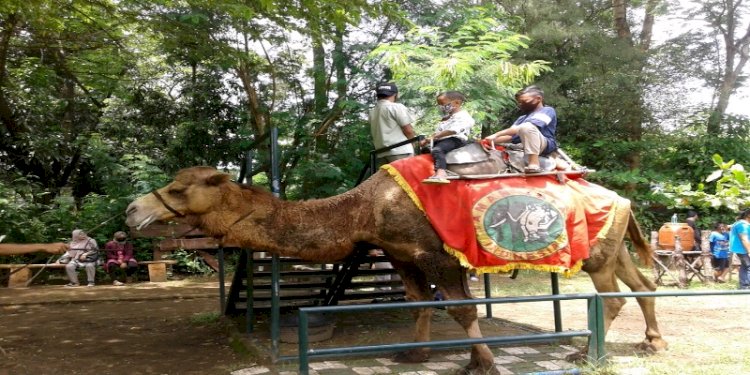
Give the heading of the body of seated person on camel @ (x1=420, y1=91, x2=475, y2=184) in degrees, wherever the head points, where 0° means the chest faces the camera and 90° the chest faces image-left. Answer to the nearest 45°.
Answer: approximately 90°

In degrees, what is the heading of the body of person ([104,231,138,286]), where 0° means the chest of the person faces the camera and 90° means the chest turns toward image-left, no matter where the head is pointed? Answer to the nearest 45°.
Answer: approximately 0°

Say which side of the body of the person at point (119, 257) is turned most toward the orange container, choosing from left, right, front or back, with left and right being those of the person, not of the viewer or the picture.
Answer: left

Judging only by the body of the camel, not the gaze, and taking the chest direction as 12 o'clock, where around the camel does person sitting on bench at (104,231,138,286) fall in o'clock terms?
The person sitting on bench is roughly at 2 o'clock from the camel.

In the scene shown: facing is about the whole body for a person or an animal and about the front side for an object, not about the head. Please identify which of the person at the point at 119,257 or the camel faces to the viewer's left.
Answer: the camel

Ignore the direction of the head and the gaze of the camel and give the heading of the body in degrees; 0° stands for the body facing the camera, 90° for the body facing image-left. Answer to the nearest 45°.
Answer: approximately 90°

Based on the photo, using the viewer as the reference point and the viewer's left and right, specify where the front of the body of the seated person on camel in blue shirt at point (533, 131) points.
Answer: facing to the left of the viewer
